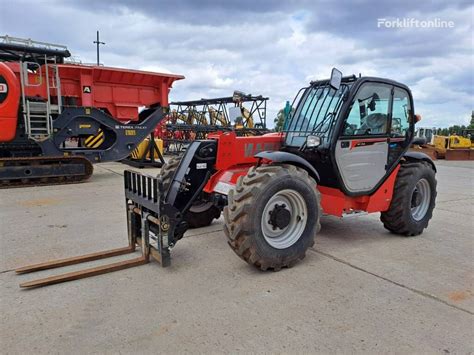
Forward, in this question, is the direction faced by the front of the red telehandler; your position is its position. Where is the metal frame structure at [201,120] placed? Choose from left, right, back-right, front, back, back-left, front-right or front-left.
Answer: back-right

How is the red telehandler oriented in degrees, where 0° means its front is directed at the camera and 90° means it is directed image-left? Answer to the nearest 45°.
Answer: approximately 45°

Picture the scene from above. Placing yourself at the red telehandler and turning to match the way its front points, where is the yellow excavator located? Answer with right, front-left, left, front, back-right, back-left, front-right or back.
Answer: back
